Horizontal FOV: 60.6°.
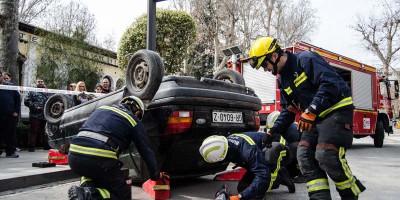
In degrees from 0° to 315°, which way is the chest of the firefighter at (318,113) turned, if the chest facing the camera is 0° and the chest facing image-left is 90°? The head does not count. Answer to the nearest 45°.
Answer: approximately 45°

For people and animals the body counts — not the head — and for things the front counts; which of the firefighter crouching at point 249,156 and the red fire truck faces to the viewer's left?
the firefighter crouching

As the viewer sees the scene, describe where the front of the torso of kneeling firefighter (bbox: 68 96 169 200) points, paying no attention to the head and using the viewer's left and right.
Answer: facing away from the viewer and to the right of the viewer

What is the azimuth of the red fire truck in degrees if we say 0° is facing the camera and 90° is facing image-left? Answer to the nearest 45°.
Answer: approximately 225°

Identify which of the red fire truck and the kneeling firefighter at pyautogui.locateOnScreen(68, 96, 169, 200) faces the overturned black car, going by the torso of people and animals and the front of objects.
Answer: the kneeling firefighter

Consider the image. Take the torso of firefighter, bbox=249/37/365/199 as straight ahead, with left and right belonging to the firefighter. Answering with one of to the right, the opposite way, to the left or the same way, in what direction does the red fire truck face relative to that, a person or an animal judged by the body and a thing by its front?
the opposite way

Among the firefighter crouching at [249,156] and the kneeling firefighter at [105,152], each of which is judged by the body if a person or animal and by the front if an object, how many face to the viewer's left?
1

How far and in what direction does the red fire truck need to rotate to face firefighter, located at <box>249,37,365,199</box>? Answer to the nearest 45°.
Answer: approximately 135° to its right

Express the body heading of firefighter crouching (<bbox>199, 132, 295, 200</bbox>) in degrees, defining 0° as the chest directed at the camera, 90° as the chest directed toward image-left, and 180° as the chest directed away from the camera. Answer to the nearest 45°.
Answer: approximately 90°

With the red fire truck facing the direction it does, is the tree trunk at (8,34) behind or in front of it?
behind

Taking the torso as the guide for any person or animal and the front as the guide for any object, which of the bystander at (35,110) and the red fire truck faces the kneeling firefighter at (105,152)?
the bystander

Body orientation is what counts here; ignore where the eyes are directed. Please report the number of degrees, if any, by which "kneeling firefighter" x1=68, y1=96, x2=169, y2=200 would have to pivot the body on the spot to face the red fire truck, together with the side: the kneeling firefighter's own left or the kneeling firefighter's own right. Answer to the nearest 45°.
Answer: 0° — they already face it
